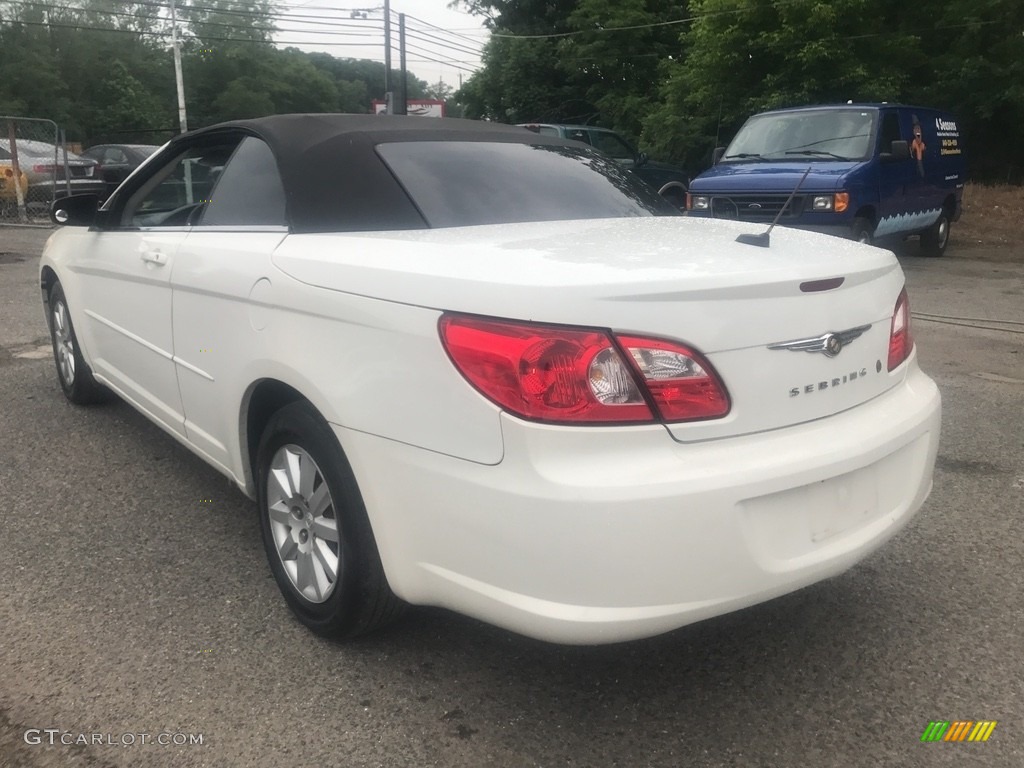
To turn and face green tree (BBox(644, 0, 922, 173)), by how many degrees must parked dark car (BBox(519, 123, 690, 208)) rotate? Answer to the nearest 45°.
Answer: approximately 45° to its left

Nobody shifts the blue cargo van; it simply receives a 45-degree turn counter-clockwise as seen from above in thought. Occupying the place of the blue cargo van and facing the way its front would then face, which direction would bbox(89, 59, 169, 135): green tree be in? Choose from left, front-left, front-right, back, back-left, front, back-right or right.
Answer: back-right

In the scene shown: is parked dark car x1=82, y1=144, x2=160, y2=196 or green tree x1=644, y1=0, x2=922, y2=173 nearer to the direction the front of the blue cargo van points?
the parked dark car

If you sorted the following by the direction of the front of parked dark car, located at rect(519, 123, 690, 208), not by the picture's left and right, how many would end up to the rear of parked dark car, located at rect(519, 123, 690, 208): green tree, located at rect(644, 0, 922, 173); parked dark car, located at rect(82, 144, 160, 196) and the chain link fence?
2

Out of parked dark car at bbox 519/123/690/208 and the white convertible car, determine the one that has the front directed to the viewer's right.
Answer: the parked dark car

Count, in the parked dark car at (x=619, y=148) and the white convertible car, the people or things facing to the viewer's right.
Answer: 1

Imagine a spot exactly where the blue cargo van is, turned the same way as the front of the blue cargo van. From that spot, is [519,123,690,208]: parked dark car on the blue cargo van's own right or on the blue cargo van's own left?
on the blue cargo van's own right

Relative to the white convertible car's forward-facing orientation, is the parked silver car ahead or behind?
ahead

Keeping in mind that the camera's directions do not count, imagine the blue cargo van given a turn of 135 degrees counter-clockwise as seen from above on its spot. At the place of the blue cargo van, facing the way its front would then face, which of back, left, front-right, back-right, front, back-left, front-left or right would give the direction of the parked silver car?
back

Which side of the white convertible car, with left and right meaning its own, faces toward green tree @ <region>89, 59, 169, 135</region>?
front

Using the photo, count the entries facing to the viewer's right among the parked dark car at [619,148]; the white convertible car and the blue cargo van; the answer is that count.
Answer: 1

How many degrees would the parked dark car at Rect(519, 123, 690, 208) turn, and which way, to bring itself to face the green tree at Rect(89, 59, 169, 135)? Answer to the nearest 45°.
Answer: approximately 135° to its left

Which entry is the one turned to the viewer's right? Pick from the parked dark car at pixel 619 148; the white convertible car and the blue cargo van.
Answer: the parked dark car

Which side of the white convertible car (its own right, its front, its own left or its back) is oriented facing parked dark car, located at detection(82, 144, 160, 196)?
front

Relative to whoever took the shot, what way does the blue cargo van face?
facing the viewer and to the left of the viewer

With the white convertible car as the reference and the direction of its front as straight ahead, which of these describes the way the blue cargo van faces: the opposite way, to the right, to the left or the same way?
to the left

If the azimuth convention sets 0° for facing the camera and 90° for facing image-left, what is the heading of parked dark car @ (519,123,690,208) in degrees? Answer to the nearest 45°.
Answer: approximately 270°

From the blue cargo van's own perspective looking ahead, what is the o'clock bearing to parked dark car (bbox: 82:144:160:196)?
The parked dark car is roughly at 2 o'clock from the blue cargo van.
